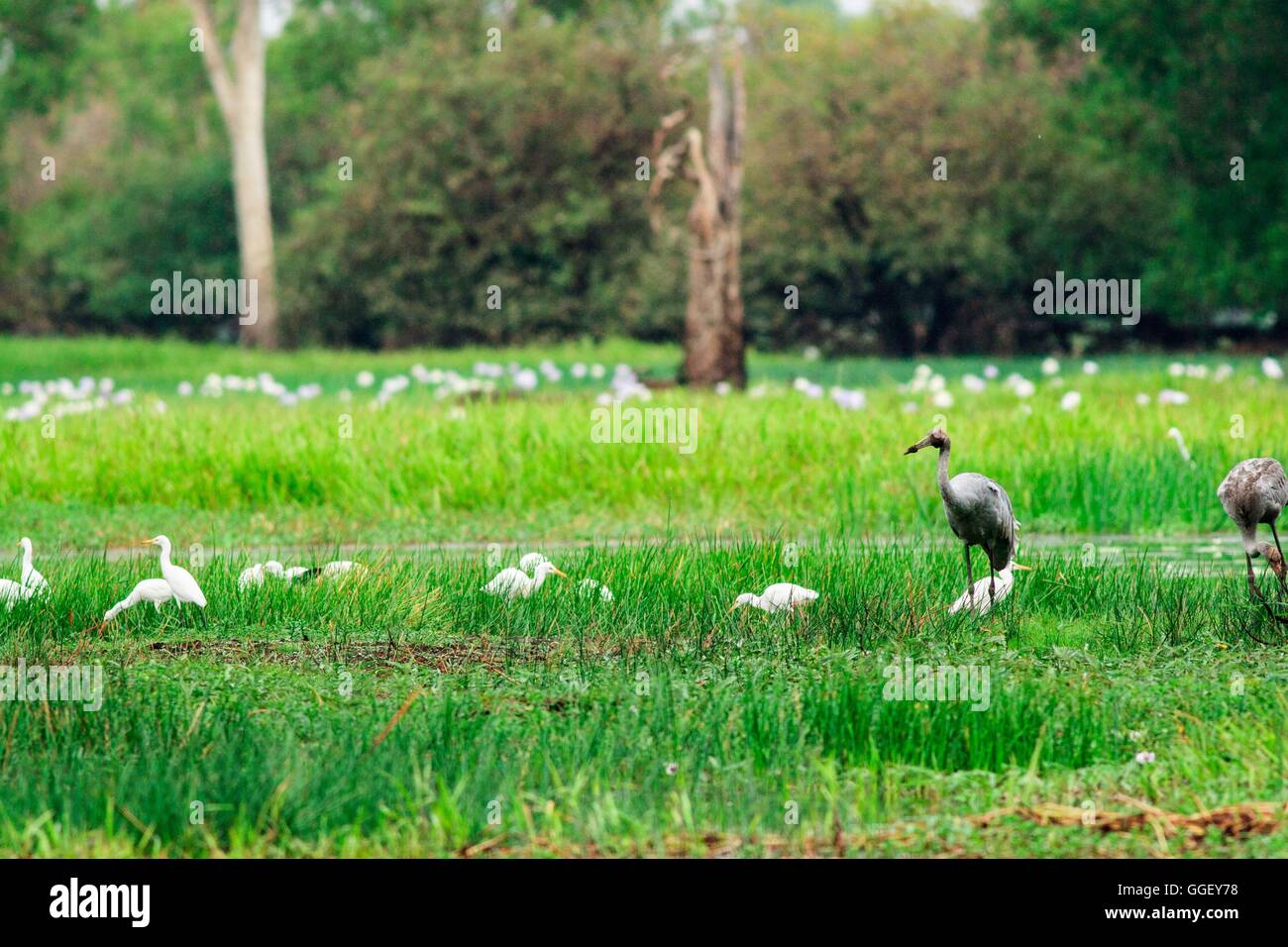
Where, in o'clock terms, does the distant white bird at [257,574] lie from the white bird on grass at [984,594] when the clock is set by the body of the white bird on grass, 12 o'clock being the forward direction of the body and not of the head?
The distant white bird is roughly at 6 o'clock from the white bird on grass.

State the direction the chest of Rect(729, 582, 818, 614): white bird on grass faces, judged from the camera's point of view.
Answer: to the viewer's left

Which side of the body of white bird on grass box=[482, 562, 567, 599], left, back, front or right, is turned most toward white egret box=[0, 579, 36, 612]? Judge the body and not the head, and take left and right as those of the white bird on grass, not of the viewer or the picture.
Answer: back

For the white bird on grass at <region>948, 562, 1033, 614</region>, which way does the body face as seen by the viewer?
to the viewer's right

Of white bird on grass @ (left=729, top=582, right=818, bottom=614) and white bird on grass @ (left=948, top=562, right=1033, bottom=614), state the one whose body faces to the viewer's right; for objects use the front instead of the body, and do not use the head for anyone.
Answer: white bird on grass @ (left=948, top=562, right=1033, bottom=614)

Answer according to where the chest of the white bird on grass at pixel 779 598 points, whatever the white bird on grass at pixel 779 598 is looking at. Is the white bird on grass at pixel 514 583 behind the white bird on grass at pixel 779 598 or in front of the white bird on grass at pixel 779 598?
in front

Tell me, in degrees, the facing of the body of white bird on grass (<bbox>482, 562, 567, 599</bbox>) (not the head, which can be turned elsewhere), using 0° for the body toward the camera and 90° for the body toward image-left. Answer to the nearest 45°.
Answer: approximately 270°

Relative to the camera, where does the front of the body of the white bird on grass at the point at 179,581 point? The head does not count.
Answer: to the viewer's left

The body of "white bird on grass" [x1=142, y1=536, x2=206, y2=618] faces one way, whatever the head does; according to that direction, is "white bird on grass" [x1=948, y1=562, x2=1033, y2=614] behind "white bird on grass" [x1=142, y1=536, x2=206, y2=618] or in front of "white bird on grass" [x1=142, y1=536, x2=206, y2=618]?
behind

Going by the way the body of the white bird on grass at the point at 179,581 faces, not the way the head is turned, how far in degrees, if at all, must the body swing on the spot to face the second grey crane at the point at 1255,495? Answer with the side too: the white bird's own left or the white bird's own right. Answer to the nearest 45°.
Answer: approximately 180°

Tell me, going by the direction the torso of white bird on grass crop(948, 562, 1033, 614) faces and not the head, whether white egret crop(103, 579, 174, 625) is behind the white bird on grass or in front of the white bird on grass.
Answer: behind

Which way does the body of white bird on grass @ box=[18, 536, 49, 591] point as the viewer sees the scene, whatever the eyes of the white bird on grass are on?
to the viewer's left
